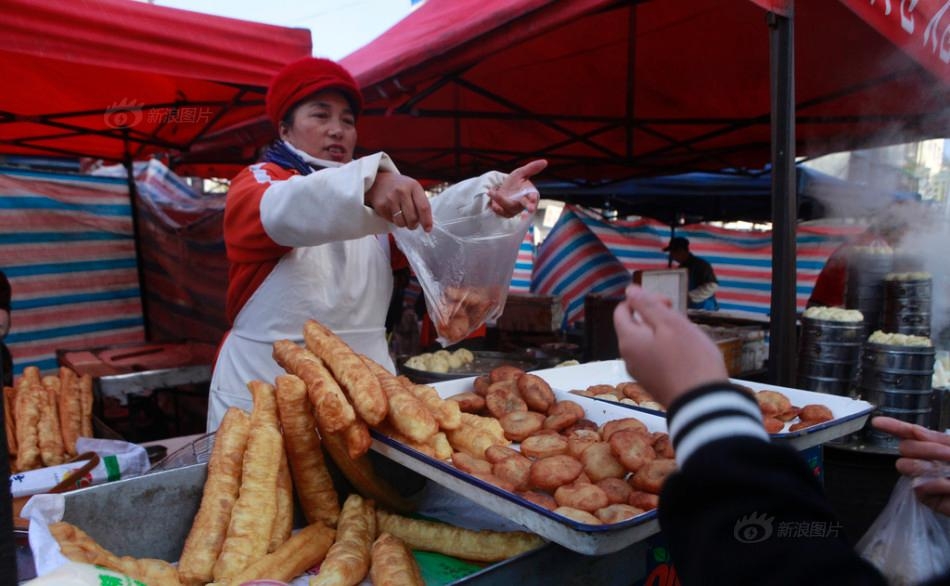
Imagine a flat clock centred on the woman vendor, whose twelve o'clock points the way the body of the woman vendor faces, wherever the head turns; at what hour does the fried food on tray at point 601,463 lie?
The fried food on tray is roughly at 12 o'clock from the woman vendor.

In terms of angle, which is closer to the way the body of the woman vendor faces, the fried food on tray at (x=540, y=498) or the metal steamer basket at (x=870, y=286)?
the fried food on tray

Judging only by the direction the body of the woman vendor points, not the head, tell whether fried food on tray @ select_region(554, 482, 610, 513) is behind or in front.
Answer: in front

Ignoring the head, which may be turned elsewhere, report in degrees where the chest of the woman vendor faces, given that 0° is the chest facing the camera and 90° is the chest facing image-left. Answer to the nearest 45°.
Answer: approximately 315°

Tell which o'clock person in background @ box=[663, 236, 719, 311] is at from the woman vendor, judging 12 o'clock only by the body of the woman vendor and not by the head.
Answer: The person in background is roughly at 9 o'clock from the woman vendor.

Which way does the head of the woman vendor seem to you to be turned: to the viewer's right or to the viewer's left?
to the viewer's right

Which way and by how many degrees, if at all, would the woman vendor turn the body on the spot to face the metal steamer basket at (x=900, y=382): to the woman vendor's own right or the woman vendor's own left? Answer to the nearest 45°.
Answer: approximately 45° to the woman vendor's own left

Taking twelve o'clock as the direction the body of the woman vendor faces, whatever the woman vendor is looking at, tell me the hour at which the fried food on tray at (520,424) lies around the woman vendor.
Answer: The fried food on tray is roughly at 12 o'clock from the woman vendor.

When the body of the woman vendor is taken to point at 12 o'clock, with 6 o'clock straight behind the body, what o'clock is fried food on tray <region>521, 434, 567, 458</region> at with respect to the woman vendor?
The fried food on tray is roughly at 12 o'clock from the woman vendor.

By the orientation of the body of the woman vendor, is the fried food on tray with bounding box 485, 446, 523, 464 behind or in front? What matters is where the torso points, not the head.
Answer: in front

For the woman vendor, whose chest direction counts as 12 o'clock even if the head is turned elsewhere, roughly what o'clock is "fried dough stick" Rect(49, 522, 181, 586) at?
The fried dough stick is roughly at 2 o'clock from the woman vendor.

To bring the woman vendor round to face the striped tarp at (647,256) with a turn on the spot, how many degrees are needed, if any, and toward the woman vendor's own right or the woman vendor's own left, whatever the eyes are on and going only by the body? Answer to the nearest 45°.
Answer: approximately 90° to the woman vendor's own left
